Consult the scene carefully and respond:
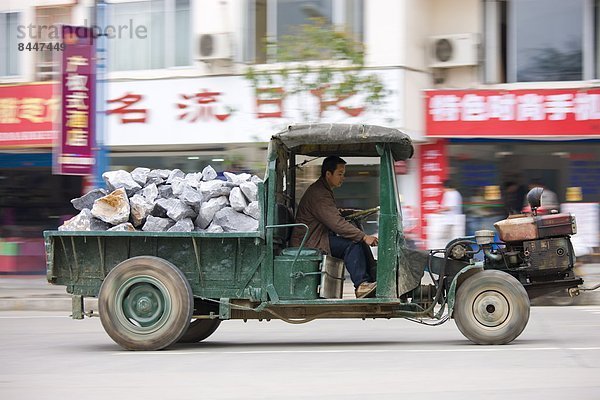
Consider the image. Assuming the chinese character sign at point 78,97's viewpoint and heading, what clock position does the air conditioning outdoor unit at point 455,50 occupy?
The air conditioning outdoor unit is roughly at 9 o'clock from the chinese character sign.

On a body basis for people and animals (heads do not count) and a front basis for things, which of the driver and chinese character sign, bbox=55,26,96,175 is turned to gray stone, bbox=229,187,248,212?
the chinese character sign

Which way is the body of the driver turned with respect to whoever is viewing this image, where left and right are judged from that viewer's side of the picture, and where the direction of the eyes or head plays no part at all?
facing to the right of the viewer

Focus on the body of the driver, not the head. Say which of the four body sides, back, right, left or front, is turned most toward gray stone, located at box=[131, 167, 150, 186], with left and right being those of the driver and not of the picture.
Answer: back

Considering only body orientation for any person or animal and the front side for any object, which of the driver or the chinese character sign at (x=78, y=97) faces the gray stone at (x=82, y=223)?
the chinese character sign

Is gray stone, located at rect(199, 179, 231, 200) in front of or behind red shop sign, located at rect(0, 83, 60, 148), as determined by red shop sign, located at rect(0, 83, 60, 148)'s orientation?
in front

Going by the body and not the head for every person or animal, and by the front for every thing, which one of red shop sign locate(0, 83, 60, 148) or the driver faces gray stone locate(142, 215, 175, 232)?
the red shop sign

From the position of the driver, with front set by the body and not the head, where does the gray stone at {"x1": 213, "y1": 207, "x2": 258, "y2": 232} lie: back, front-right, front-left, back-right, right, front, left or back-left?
back

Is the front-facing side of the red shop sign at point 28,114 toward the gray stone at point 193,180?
yes

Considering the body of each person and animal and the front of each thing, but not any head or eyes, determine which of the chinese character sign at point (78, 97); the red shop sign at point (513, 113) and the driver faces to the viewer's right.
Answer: the driver

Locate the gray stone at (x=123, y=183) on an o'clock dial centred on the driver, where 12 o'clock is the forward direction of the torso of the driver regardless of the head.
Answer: The gray stone is roughly at 6 o'clock from the driver.

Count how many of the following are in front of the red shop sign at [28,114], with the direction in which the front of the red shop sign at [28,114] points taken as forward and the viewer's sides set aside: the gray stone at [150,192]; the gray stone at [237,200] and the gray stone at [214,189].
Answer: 3

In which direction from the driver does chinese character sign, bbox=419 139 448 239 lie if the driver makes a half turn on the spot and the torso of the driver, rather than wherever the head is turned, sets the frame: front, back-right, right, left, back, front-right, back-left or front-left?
right

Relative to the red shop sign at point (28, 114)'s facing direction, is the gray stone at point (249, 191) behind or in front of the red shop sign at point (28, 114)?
in front

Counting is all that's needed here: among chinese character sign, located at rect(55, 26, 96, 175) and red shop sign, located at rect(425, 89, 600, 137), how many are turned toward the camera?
2
